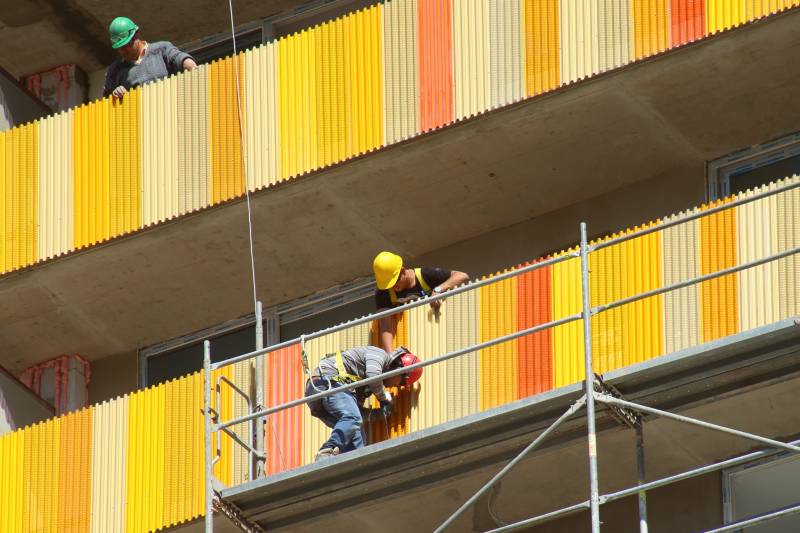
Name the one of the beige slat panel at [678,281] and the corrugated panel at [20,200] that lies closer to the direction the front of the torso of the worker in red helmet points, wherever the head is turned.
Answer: the beige slat panel

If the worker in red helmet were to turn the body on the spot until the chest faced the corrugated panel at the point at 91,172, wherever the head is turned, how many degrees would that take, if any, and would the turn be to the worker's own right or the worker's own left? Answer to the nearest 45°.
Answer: approximately 135° to the worker's own left

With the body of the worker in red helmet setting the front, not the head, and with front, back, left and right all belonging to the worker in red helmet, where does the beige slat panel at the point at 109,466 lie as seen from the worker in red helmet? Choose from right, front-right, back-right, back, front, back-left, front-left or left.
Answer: back-left

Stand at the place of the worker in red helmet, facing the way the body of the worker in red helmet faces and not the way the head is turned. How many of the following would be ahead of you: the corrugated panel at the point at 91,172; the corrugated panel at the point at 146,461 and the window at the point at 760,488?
1

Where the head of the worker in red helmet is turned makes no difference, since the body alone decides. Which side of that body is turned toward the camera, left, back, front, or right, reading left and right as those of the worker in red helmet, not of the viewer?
right
